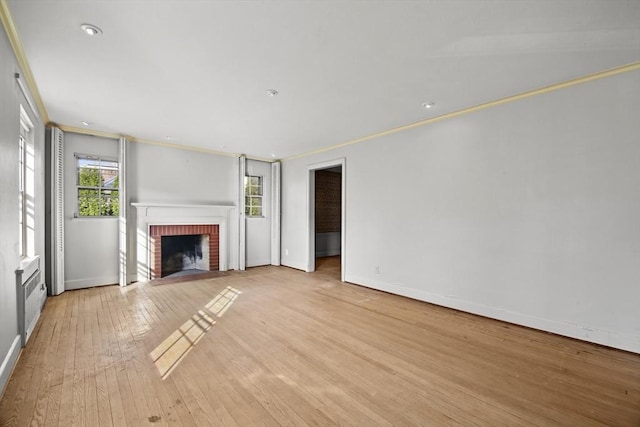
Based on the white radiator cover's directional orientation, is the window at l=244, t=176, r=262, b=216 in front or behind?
in front

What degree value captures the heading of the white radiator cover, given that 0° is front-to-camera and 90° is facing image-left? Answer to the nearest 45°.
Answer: approximately 270°
